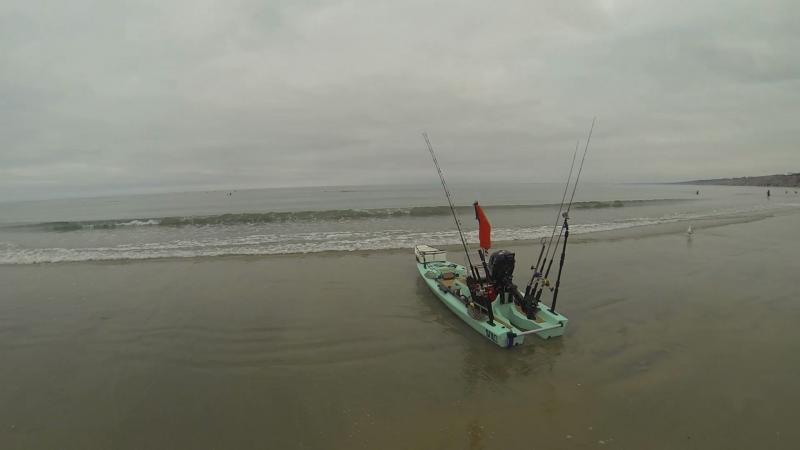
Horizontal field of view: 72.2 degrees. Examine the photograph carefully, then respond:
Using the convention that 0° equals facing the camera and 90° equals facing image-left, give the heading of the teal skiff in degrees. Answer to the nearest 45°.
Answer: approximately 135°
